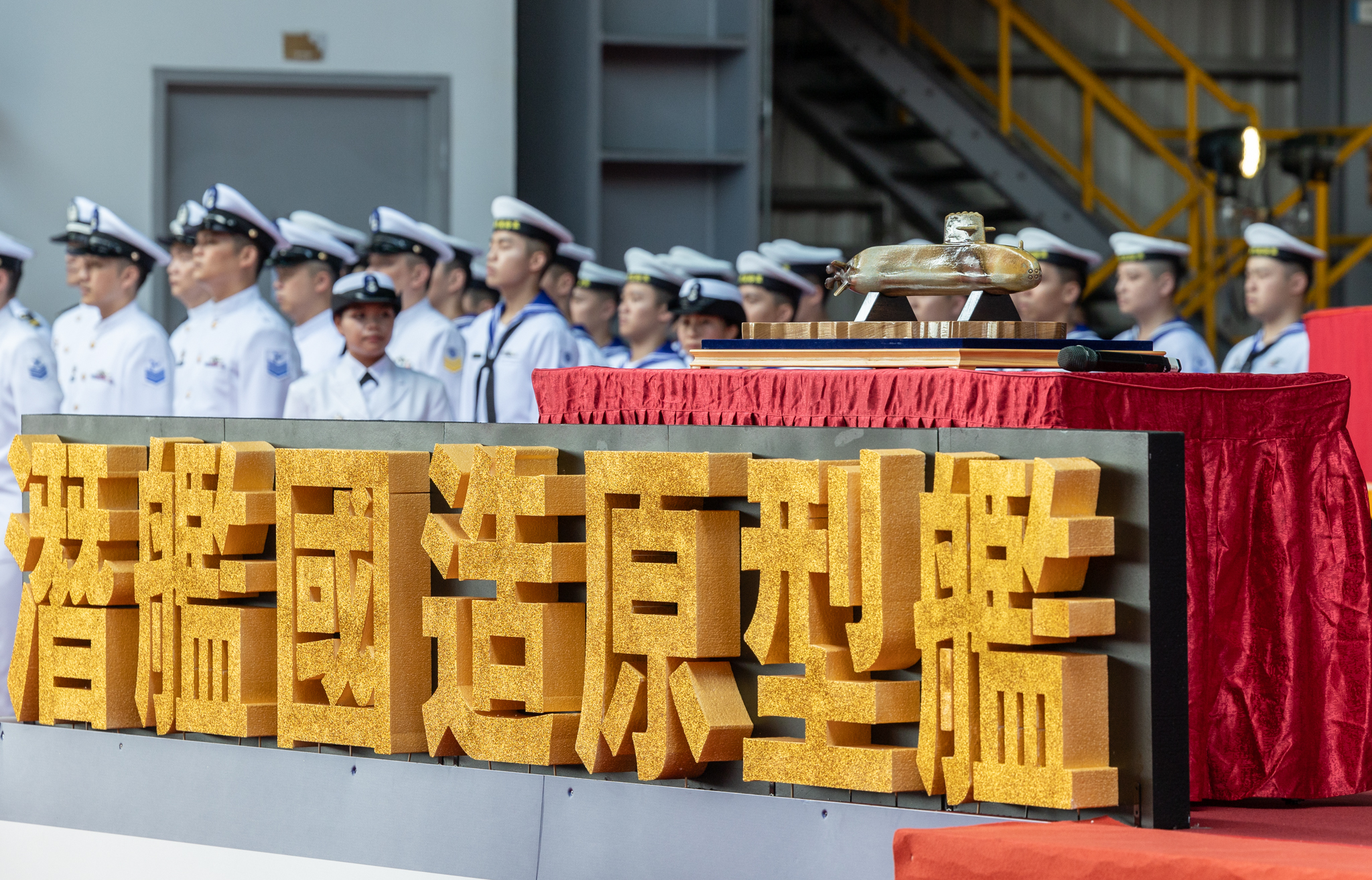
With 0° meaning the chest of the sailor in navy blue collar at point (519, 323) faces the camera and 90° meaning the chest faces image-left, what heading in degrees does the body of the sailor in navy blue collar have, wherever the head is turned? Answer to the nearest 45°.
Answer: approximately 45°

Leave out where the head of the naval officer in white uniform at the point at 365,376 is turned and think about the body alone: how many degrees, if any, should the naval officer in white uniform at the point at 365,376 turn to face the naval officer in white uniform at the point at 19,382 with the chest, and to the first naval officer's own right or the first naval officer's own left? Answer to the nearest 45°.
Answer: approximately 90° to the first naval officer's own right

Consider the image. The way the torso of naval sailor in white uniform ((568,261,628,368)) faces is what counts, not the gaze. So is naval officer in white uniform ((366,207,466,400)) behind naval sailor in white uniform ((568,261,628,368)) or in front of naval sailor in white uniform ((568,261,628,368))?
in front

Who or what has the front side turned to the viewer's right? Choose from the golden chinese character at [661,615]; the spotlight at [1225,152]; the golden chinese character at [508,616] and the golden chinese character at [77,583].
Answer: the spotlight

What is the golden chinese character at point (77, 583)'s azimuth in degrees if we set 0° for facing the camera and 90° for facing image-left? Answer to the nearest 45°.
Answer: approximately 45°

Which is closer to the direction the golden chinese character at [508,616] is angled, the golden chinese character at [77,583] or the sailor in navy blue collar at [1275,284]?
the golden chinese character

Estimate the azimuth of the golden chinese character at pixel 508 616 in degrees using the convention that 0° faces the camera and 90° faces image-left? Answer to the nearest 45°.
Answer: approximately 45°

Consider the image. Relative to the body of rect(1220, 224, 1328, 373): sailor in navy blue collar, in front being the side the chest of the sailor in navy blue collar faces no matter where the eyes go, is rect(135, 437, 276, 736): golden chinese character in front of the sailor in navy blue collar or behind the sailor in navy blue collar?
in front

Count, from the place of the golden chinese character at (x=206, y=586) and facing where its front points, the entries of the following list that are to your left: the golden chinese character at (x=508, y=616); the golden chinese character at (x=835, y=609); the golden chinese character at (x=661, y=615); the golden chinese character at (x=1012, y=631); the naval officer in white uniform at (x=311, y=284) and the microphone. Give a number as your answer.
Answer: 5

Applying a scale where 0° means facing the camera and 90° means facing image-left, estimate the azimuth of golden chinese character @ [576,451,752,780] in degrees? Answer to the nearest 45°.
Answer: approximately 45°

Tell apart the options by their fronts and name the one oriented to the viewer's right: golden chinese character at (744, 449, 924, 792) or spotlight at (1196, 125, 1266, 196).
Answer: the spotlight
